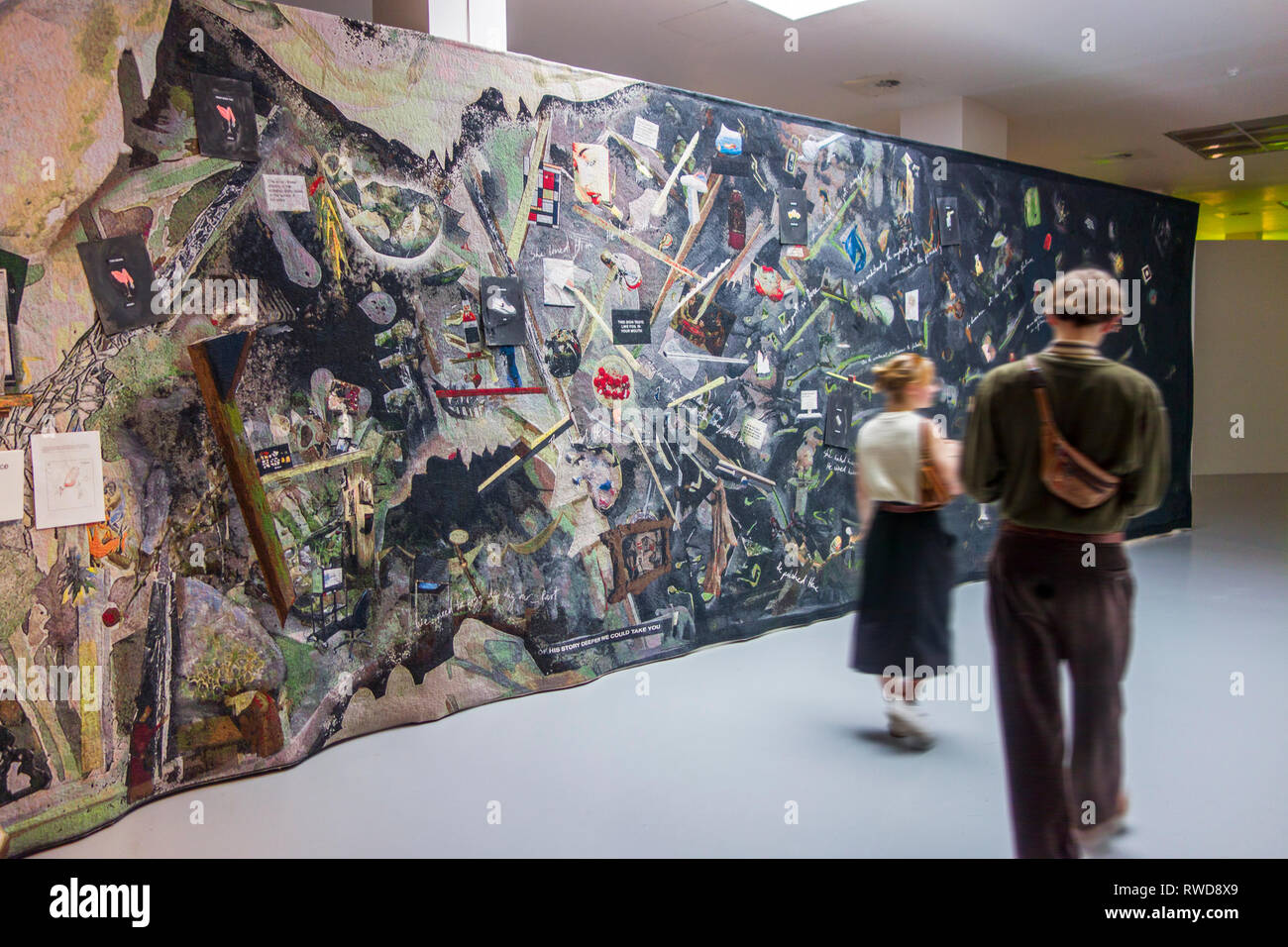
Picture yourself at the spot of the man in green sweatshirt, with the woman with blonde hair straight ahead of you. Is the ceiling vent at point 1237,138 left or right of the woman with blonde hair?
right

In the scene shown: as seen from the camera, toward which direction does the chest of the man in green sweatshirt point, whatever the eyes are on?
away from the camera

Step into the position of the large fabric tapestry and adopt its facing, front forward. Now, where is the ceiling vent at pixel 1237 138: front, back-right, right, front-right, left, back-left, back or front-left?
left

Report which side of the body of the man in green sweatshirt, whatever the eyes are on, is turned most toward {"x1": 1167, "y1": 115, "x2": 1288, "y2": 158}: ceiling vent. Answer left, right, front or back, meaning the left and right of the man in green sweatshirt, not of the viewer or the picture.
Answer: front

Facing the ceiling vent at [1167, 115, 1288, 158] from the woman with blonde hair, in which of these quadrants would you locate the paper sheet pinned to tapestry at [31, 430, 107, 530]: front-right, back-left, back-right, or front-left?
back-left

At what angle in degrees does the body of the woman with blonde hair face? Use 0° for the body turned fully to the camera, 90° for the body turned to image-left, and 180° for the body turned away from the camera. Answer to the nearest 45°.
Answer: approximately 225°

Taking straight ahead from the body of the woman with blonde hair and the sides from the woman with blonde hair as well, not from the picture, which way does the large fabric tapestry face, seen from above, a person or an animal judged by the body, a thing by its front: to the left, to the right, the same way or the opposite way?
to the right

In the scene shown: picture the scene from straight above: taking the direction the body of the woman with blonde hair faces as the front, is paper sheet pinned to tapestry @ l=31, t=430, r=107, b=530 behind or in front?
behind

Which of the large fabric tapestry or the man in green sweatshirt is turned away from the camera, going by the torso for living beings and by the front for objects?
the man in green sweatshirt

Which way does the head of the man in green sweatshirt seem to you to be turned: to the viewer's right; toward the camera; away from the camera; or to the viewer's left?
away from the camera

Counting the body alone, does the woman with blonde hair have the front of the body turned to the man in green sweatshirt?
no

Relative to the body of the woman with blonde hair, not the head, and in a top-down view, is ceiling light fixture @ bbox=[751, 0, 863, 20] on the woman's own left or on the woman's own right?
on the woman's own left

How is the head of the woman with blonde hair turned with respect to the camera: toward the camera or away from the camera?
away from the camera

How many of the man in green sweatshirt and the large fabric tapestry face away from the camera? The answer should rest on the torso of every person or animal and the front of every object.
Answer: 1

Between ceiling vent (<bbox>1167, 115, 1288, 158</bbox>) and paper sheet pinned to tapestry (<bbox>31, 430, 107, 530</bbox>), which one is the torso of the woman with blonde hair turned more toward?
the ceiling vent
